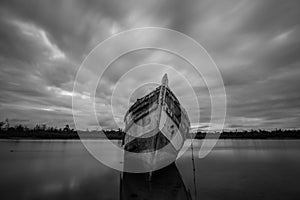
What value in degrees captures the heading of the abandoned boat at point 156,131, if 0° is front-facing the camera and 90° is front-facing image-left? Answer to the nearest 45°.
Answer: approximately 0°
